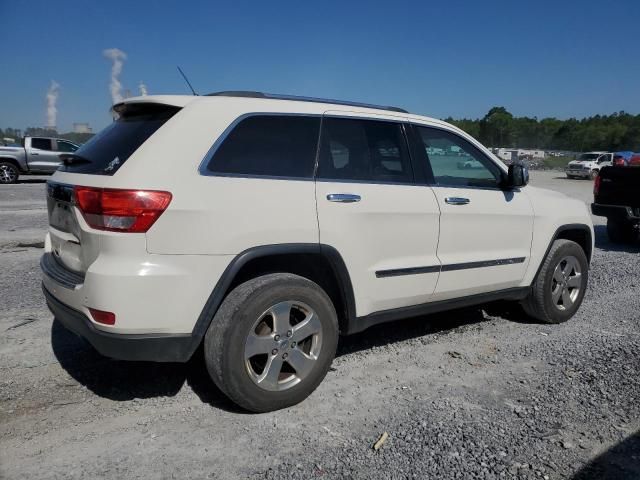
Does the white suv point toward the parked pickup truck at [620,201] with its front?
yes

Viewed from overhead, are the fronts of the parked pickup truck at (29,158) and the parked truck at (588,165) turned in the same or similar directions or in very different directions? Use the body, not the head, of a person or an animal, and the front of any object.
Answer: very different directions

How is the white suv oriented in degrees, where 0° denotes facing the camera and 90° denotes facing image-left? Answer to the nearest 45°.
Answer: approximately 225°

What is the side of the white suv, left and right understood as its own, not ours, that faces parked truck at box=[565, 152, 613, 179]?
front

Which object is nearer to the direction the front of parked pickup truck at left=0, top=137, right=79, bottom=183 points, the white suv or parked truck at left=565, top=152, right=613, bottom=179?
the parked truck

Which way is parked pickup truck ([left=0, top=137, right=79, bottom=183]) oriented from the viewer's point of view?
to the viewer's right

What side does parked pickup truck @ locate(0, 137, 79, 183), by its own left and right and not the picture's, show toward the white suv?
right

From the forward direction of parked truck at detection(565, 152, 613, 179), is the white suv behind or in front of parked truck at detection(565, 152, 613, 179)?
in front

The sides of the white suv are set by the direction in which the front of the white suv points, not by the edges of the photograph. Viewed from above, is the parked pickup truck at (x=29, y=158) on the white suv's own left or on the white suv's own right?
on the white suv's own left

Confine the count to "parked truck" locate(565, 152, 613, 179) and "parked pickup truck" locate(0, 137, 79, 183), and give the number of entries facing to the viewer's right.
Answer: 1

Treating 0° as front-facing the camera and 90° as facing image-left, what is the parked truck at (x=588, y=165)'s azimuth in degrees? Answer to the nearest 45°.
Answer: approximately 45°

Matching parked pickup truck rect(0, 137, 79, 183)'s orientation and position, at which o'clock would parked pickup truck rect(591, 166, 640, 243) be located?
parked pickup truck rect(591, 166, 640, 243) is roughly at 2 o'clock from parked pickup truck rect(0, 137, 79, 183).
